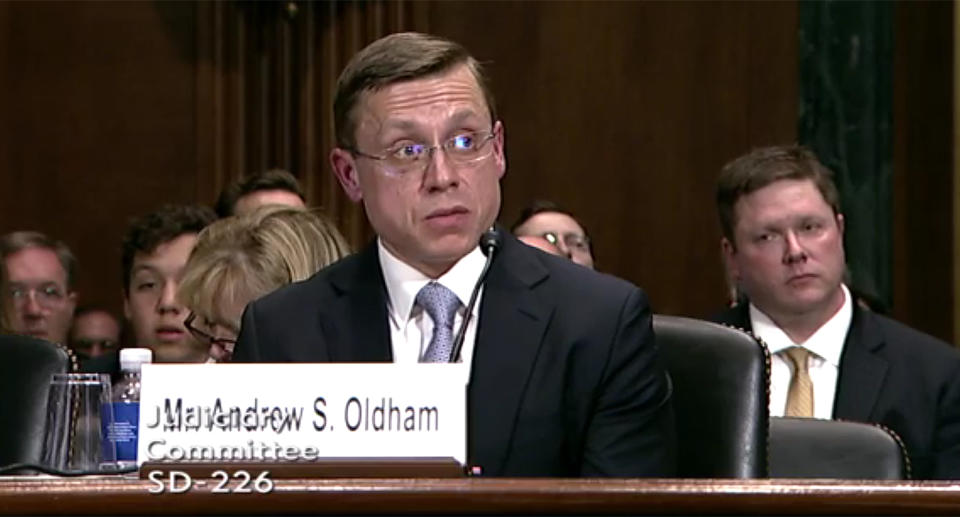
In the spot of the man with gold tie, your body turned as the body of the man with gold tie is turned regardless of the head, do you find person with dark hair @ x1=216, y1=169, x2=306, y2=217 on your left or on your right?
on your right

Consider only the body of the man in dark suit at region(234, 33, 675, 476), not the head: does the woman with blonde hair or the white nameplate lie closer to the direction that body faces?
the white nameplate

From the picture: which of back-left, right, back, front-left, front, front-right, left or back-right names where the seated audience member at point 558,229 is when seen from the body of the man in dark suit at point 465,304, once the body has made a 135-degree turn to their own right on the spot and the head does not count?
front-right

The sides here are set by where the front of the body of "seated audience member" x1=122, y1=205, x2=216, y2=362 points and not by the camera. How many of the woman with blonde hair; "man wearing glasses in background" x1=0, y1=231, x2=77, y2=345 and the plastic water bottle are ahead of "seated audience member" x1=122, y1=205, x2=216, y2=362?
2

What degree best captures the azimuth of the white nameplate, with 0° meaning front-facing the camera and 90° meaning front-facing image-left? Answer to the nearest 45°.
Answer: approximately 0°

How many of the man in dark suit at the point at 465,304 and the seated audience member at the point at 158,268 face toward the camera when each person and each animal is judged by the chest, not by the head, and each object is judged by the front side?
2
